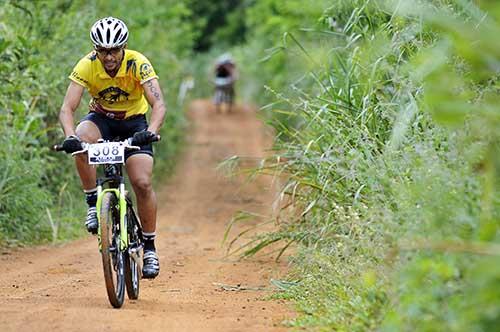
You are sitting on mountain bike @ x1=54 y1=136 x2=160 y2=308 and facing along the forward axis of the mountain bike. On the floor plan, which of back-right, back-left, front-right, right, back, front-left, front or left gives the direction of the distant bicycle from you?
back

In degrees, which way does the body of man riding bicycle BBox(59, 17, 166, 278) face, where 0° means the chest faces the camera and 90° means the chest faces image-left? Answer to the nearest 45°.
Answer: approximately 0°

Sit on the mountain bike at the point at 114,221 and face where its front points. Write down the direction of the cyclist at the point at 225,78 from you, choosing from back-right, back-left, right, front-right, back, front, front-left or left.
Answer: back

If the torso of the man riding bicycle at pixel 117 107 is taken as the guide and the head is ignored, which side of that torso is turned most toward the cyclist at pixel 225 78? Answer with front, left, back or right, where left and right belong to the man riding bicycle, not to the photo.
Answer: back

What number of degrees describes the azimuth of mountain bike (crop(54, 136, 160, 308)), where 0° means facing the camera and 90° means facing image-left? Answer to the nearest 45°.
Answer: approximately 0°

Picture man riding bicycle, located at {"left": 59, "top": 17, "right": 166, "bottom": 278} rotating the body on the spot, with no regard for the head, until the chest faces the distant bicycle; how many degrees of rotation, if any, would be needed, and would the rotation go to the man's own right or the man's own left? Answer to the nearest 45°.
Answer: approximately 180°
